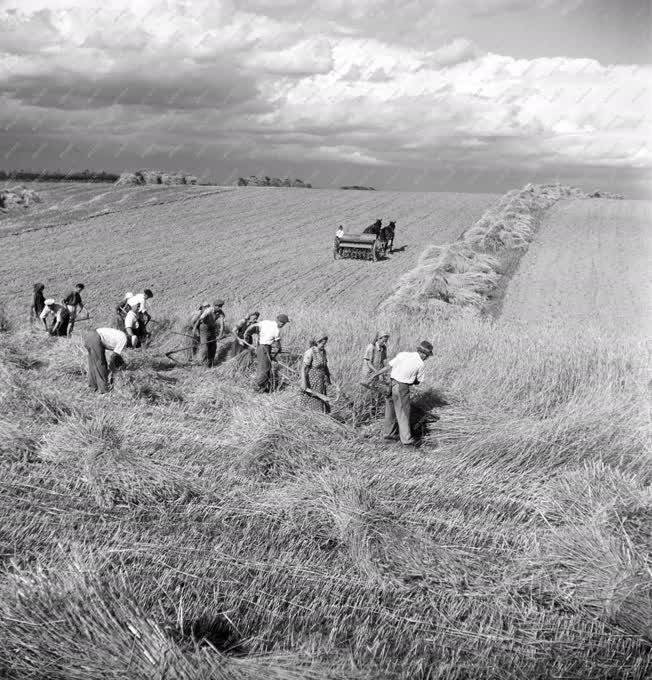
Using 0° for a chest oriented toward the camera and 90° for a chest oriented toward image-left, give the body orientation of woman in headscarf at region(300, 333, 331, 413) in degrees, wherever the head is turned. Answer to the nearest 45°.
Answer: approximately 315°

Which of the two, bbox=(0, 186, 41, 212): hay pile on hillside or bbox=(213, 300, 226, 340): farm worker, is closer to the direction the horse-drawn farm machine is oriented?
the hay pile on hillside

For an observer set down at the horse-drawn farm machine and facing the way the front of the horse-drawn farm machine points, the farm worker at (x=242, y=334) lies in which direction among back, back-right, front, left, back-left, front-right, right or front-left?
back-right

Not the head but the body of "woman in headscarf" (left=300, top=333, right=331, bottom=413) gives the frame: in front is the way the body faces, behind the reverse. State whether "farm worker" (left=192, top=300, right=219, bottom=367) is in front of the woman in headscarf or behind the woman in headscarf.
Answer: behind

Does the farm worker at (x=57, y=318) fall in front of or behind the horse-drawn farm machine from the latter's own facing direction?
behind

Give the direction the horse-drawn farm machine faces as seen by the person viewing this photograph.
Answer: facing away from the viewer and to the right of the viewer

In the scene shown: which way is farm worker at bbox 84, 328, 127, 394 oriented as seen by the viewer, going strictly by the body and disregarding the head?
to the viewer's right
